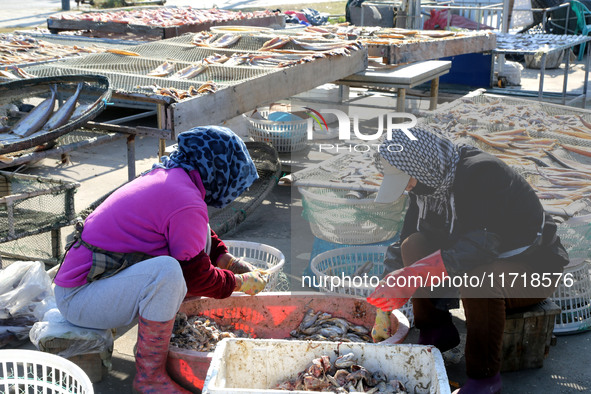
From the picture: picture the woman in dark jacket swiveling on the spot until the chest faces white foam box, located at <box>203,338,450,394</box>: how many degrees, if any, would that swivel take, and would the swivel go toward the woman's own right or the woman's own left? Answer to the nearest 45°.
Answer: approximately 45° to the woman's own left

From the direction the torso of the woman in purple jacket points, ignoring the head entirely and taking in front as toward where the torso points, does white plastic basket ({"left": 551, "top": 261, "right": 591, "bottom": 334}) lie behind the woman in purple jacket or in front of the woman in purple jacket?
in front

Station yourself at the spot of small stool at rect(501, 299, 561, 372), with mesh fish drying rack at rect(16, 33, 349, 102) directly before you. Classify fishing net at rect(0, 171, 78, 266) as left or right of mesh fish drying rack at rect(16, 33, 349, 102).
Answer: left

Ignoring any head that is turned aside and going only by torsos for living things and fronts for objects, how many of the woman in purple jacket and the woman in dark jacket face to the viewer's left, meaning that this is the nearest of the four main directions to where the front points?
1

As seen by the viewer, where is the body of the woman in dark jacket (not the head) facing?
to the viewer's left

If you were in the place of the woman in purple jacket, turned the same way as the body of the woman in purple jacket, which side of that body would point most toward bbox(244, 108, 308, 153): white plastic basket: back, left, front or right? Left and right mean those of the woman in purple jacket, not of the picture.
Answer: left

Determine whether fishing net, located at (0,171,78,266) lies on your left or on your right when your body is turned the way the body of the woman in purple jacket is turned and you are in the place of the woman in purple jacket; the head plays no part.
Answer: on your left

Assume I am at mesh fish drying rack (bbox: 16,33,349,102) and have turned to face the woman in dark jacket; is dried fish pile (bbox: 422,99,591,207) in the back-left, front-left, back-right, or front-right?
front-left

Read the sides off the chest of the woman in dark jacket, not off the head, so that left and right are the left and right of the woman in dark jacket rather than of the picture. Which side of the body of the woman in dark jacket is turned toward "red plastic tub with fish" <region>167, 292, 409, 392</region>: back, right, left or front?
front

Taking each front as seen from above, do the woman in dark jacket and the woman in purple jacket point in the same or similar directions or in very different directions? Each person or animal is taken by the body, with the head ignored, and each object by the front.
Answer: very different directions

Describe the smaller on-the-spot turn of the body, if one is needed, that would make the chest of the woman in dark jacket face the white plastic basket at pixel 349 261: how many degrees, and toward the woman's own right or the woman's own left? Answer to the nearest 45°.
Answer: approximately 45° to the woman's own right

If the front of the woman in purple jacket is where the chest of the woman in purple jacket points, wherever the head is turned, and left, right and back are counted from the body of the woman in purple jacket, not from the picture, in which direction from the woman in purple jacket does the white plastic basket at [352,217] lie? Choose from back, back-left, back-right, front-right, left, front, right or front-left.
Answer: front-left

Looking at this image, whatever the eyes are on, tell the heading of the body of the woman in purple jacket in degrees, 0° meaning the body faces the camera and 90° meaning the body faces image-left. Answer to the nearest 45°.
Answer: approximately 270°

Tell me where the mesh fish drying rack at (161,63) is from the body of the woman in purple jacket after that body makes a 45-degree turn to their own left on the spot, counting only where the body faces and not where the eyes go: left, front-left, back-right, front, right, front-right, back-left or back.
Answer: front-left
